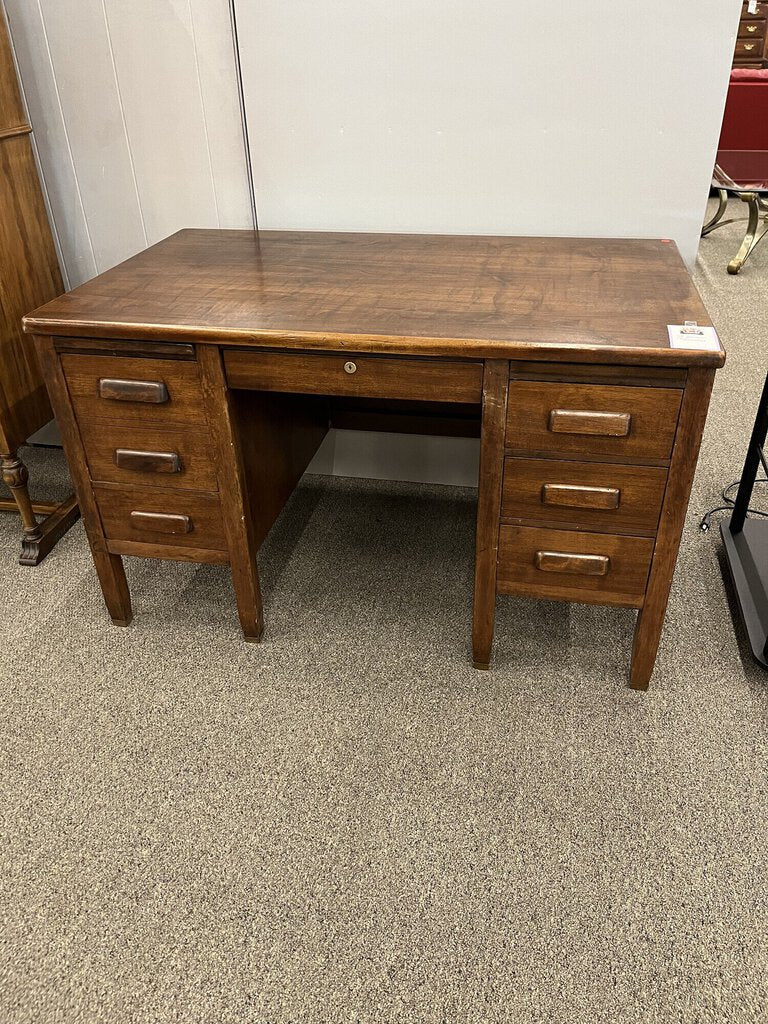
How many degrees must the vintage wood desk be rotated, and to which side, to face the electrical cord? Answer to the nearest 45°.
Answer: approximately 135° to its left

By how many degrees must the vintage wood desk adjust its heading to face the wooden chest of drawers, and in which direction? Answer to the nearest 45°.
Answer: approximately 135° to its left

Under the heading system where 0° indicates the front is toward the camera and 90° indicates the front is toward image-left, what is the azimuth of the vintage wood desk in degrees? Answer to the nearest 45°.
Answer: approximately 0°

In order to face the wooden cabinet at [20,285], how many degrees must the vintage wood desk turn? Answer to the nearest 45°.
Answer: approximately 135° to its right

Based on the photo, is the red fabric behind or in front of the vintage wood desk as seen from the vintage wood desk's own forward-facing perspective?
behind

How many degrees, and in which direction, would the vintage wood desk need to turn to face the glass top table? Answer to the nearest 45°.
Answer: approximately 135° to its left
